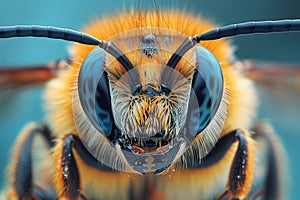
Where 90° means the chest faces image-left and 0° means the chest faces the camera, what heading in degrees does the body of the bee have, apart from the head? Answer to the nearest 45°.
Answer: approximately 0°
